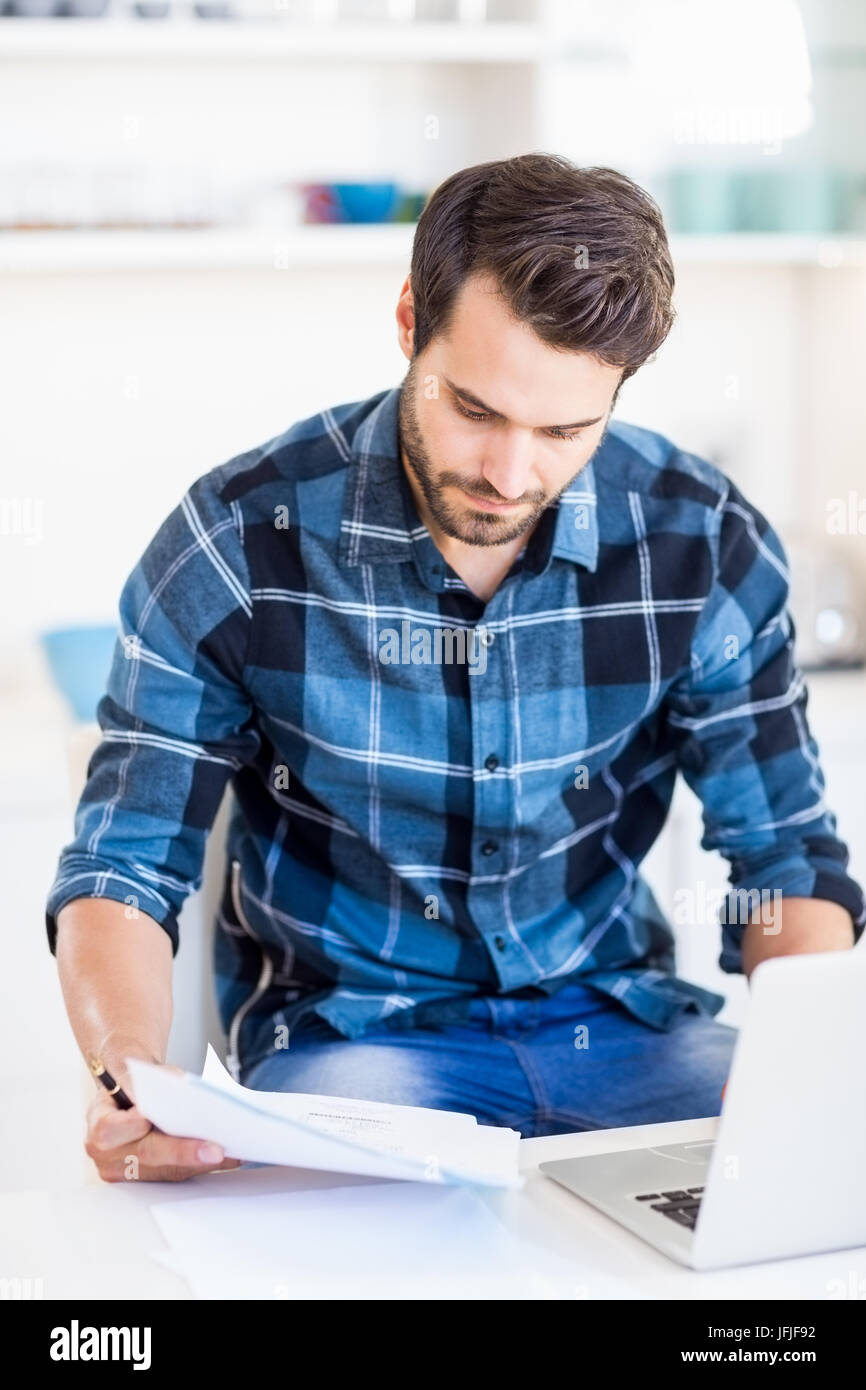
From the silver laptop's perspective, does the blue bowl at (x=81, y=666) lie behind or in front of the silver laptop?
in front

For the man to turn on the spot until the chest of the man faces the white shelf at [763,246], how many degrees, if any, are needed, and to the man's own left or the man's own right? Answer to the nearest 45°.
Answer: approximately 180°

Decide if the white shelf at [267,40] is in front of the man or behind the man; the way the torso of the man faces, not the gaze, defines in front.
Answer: behind

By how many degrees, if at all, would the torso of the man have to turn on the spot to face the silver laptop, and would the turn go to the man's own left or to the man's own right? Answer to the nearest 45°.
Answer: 0° — they already face it

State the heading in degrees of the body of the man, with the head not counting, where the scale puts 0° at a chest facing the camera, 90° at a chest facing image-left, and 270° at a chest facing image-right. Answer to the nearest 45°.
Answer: approximately 0°

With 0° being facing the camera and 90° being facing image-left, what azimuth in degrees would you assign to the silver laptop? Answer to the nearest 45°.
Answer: approximately 135°

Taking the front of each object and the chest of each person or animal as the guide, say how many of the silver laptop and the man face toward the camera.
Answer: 1
